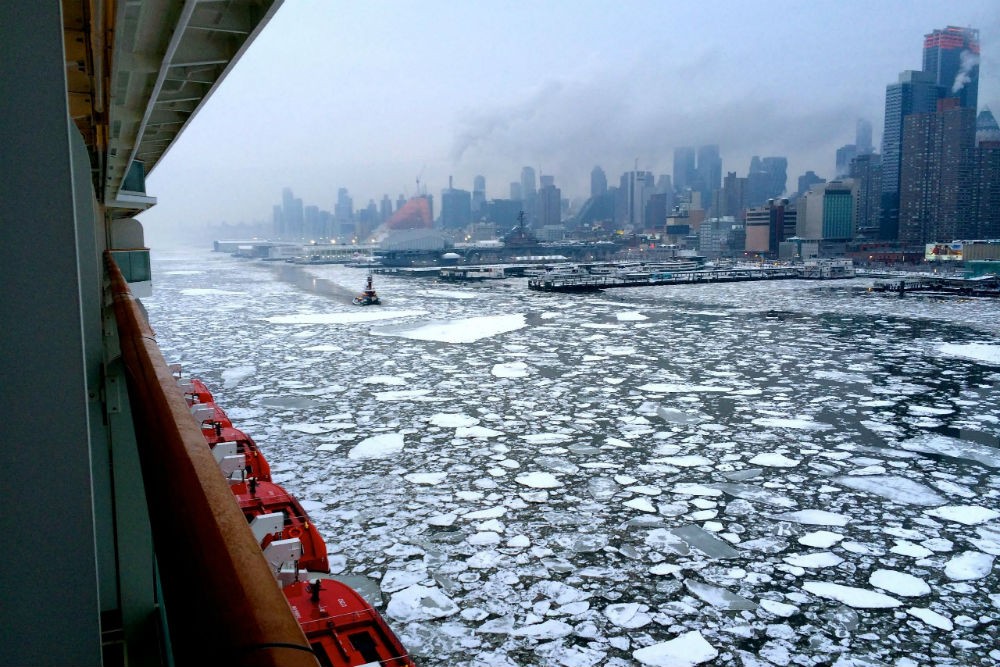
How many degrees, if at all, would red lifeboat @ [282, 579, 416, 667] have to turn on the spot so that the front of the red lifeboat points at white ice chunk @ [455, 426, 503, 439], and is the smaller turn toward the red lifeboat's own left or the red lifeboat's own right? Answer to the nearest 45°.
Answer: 0° — it already faces it

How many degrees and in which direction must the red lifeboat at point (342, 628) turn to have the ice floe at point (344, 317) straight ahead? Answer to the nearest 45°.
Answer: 0° — it already faces it

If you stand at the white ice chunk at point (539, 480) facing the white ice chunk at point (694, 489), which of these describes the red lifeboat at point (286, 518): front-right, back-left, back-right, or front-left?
back-right

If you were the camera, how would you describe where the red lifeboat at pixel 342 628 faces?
facing away from the viewer

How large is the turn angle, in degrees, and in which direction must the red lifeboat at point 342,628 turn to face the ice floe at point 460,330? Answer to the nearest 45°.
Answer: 0° — it already faces it

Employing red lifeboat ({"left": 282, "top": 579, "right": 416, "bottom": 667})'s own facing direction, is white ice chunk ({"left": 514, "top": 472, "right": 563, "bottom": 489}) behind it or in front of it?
in front

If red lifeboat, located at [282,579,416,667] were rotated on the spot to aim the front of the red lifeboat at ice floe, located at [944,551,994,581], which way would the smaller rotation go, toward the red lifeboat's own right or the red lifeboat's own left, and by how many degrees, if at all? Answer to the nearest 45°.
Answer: approximately 90° to the red lifeboat's own right

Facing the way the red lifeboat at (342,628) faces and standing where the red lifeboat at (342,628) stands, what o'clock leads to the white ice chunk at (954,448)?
The white ice chunk is roughly at 2 o'clock from the red lifeboat.

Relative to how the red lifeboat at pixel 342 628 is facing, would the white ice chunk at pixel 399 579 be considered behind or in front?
in front
